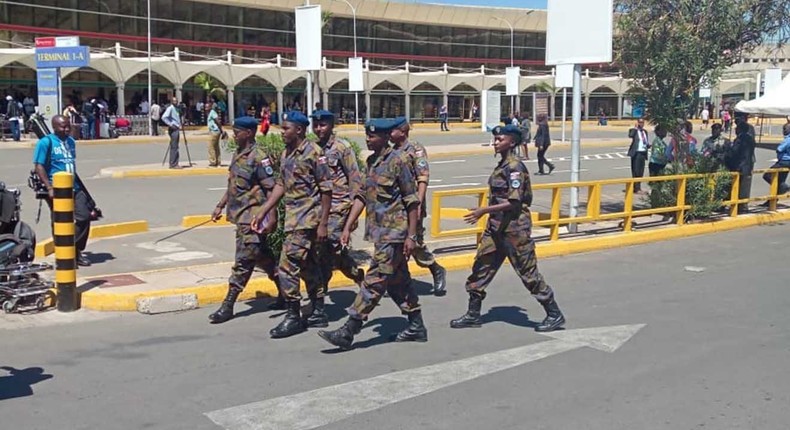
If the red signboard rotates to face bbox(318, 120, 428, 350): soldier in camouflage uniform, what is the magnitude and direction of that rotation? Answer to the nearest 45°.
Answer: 0° — it already faces them

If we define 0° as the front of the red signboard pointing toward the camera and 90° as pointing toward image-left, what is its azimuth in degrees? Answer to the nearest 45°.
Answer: approximately 0°

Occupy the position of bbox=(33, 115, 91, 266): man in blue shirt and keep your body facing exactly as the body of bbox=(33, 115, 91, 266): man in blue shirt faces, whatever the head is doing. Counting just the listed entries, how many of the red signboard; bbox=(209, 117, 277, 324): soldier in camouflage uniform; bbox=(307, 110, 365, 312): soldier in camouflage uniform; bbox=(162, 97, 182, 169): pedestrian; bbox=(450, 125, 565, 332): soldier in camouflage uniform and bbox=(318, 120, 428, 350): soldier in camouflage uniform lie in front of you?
4

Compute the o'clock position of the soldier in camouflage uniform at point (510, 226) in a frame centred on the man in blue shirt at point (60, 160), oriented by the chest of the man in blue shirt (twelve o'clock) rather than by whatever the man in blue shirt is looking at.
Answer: The soldier in camouflage uniform is roughly at 12 o'clock from the man in blue shirt.

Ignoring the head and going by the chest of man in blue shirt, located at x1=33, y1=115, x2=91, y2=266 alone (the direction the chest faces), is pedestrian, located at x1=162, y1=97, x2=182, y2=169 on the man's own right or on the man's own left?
on the man's own left
